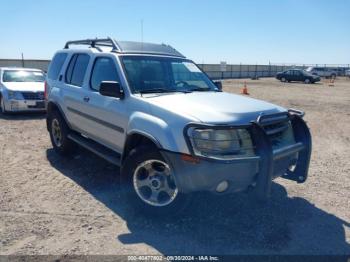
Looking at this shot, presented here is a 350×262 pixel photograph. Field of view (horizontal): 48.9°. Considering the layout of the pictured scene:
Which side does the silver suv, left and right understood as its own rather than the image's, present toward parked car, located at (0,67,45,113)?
back

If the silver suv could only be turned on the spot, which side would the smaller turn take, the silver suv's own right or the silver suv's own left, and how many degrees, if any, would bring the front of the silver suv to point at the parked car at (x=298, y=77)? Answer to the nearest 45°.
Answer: approximately 135° to the silver suv's own left

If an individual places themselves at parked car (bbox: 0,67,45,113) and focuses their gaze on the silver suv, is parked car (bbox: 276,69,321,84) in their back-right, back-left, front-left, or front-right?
back-left

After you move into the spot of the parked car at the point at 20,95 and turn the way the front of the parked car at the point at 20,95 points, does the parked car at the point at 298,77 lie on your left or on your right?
on your left

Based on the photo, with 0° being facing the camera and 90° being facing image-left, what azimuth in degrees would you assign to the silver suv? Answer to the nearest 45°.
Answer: approximately 315°

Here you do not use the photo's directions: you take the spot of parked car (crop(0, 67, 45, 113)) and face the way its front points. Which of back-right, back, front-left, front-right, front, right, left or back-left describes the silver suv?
front

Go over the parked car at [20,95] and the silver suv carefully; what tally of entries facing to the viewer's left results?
0

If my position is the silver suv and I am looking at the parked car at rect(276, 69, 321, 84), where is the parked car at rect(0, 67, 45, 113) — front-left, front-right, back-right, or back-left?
front-left

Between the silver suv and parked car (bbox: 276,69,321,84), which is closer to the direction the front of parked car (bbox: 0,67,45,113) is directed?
the silver suv

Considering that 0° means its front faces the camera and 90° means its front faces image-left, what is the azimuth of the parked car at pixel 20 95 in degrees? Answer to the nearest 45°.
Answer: approximately 0°

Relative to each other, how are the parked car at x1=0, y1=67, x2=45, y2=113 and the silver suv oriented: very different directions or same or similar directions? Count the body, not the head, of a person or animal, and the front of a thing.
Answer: same or similar directions
